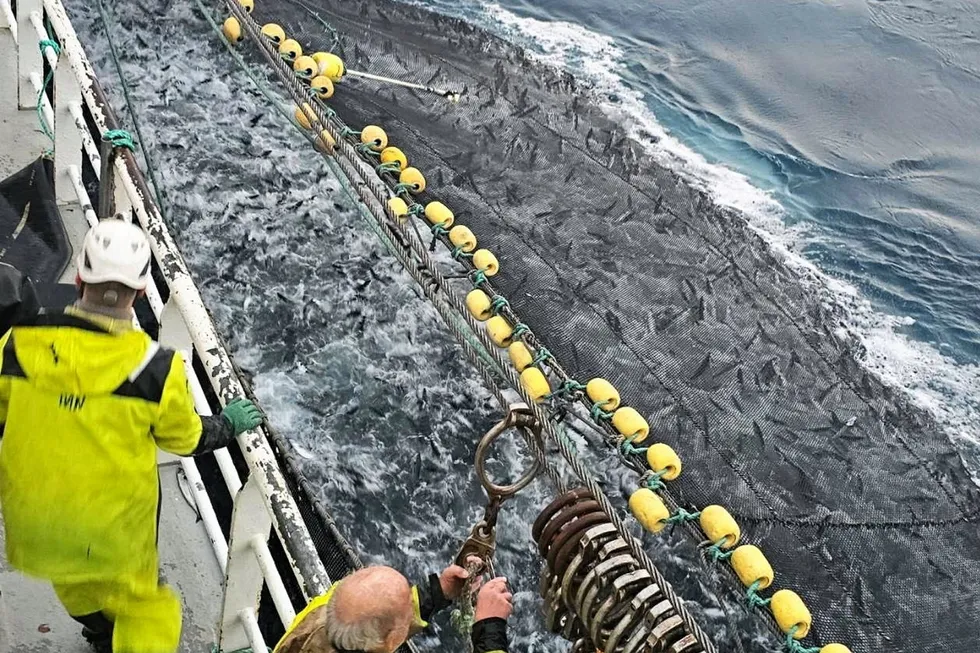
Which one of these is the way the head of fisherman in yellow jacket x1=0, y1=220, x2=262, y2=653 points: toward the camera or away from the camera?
away from the camera

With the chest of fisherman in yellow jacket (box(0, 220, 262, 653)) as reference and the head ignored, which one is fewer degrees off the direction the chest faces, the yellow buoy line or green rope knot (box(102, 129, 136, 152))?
the green rope knot

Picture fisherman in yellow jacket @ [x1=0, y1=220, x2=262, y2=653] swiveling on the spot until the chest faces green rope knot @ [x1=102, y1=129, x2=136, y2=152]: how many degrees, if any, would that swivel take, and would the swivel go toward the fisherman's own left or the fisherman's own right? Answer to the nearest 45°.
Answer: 0° — they already face it

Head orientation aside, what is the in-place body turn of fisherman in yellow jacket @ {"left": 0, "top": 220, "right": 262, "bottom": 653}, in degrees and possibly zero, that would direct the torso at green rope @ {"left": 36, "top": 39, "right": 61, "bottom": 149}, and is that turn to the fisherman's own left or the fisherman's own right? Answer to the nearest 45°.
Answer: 0° — they already face it

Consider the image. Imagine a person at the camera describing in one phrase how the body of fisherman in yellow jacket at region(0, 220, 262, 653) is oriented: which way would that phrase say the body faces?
away from the camera

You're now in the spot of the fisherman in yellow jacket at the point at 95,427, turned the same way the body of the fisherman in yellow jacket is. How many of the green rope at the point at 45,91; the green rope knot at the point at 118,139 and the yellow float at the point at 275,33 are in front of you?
3

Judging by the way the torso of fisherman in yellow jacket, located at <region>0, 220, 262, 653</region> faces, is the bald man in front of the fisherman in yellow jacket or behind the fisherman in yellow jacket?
behind

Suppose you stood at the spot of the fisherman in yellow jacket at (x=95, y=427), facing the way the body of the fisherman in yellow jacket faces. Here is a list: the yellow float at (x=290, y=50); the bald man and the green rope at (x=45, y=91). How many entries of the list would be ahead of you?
2

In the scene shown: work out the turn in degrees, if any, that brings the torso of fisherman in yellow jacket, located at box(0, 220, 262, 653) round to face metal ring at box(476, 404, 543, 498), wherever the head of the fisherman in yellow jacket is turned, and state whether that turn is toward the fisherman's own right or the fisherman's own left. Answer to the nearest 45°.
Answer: approximately 90° to the fisherman's own right
